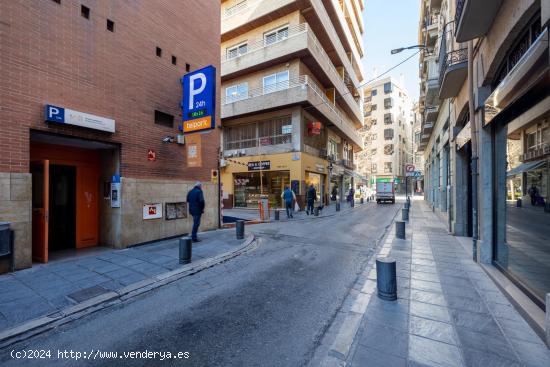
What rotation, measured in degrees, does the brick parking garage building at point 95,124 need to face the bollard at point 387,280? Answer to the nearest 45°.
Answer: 0° — it already faces it

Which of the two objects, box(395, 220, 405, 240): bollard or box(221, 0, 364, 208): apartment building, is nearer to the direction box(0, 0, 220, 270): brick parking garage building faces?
the bollard

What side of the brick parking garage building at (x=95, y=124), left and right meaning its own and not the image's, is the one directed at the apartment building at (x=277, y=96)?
left

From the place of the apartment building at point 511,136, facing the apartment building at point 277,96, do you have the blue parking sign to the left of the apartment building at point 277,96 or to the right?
left

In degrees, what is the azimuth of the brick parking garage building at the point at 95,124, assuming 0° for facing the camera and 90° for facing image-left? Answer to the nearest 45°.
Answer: approximately 315°

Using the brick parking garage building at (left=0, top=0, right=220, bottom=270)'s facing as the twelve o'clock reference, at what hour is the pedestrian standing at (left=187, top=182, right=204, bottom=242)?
The pedestrian standing is roughly at 11 o'clock from the brick parking garage building.

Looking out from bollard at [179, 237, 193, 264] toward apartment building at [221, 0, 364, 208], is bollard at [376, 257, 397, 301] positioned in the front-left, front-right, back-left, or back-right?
back-right

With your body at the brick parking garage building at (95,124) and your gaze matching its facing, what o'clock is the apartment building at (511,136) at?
the apartment building at (511,136) is roughly at 12 o'clock from the brick parking garage building at (95,124).
